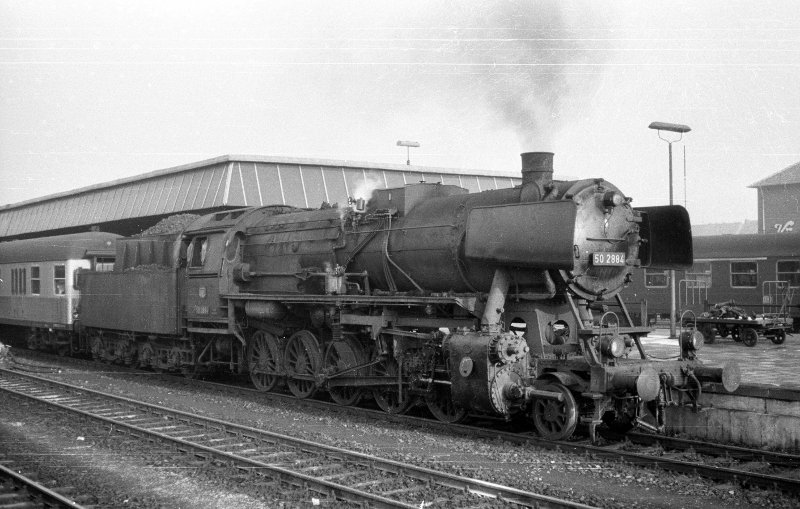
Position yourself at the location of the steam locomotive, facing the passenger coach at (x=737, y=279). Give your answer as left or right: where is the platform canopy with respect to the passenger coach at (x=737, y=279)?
left

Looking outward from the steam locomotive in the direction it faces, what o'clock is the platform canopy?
The platform canopy is roughly at 7 o'clock from the steam locomotive.

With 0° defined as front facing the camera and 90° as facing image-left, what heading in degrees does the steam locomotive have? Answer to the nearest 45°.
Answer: approximately 315°

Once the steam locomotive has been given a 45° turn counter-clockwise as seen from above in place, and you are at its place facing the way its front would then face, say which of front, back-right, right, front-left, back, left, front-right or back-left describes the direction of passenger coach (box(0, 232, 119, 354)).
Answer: back-left

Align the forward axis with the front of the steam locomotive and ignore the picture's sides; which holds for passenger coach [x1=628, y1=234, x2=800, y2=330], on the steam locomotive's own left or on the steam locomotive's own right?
on the steam locomotive's own left
